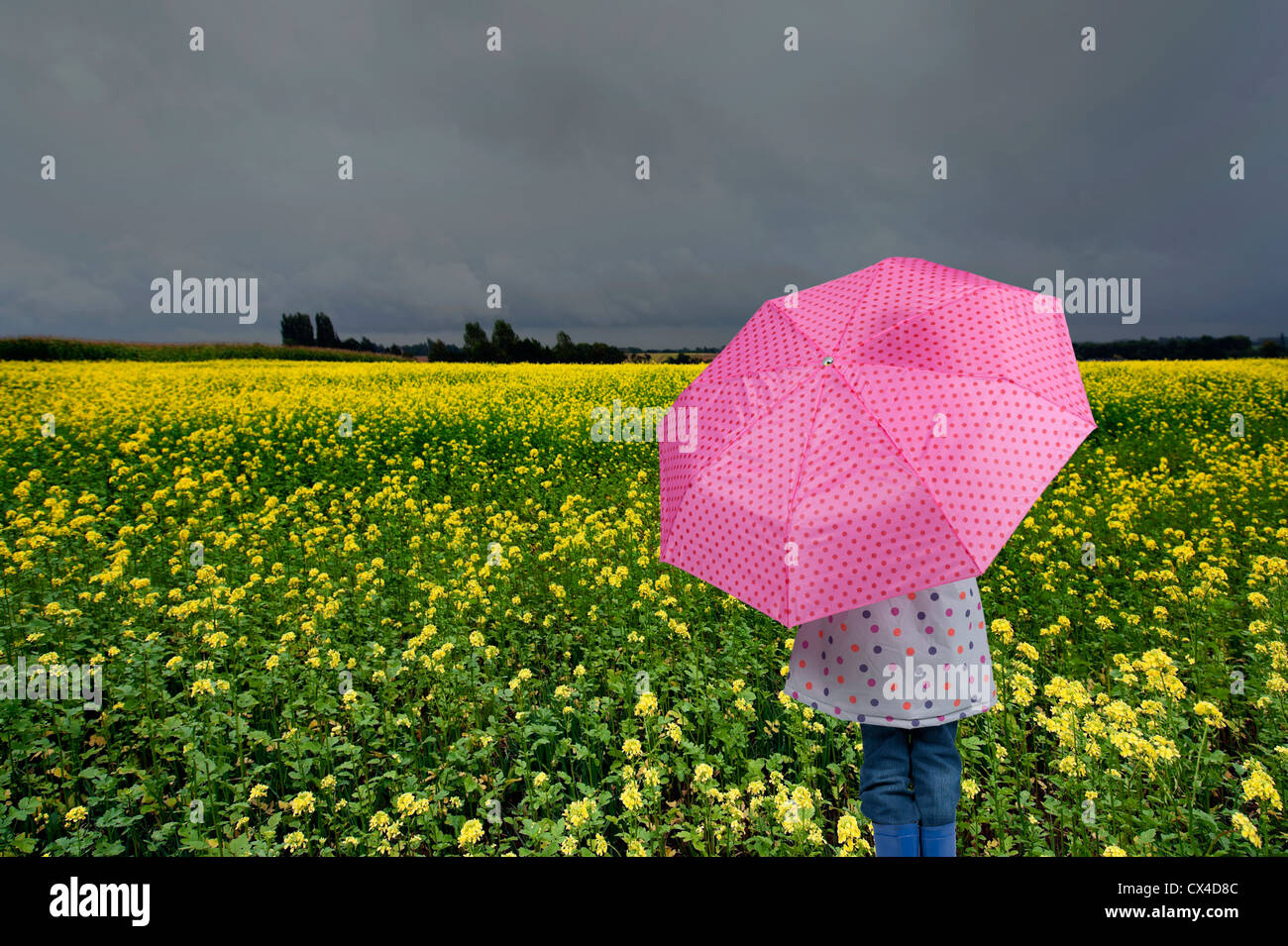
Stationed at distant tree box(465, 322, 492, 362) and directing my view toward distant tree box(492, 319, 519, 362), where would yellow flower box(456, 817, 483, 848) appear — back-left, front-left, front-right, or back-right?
front-right

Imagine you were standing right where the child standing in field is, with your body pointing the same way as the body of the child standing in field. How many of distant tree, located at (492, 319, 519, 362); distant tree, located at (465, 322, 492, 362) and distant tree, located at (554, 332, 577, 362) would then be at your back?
0

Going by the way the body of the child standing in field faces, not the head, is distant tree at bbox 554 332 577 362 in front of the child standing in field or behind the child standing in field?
in front

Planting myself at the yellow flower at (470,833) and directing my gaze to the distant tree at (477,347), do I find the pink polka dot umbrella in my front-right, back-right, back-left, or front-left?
back-right

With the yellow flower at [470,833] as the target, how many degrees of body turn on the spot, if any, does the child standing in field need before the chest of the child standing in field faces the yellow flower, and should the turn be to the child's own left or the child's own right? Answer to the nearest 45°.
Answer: approximately 90° to the child's own left

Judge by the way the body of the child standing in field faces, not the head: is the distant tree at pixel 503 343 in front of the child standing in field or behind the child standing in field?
in front

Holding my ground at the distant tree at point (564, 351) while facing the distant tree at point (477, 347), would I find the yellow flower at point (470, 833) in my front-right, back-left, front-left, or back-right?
back-left

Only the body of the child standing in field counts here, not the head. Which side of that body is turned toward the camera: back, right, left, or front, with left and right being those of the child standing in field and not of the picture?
back
